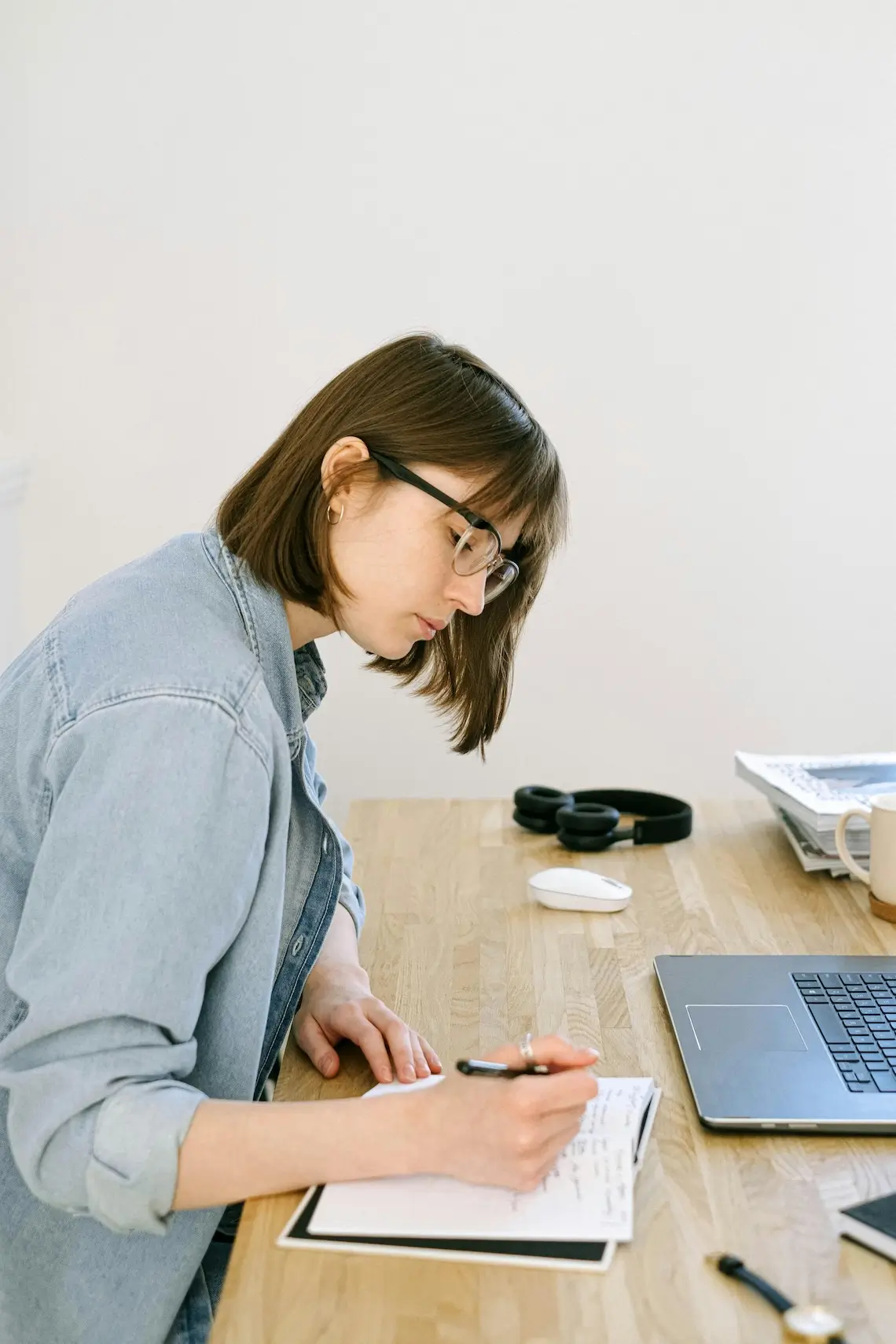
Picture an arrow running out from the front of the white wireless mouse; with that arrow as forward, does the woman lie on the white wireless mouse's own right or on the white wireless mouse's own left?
on the white wireless mouse's own right

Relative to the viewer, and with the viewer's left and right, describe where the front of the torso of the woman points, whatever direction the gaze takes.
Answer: facing to the right of the viewer

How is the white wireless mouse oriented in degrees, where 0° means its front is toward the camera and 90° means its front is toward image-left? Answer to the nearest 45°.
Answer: approximately 270°

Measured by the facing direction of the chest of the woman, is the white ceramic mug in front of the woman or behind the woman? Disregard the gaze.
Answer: in front

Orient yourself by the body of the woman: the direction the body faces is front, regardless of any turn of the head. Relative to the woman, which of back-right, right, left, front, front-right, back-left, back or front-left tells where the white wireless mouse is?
front-left

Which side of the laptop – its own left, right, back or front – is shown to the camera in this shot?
left

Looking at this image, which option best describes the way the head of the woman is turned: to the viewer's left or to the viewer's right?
to the viewer's right

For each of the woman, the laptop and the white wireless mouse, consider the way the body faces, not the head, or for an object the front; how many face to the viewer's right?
2
